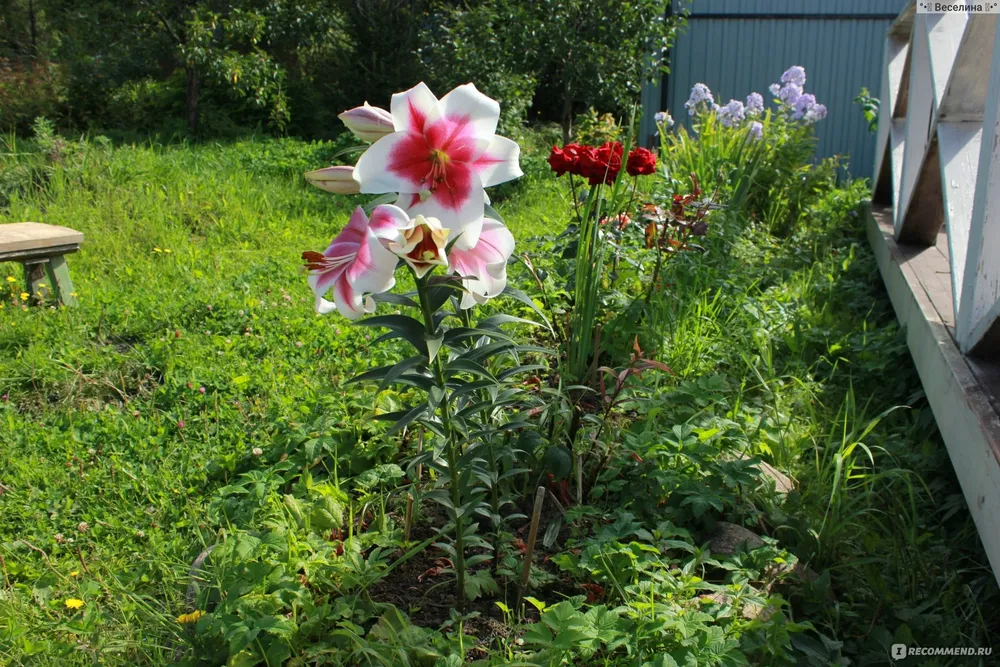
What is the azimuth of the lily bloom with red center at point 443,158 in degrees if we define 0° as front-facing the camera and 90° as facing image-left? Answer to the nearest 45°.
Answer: approximately 0°

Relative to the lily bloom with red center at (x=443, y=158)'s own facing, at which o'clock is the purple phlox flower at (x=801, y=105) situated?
The purple phlox flower is roughly at 7 o'clock from the lily bloom with red center.

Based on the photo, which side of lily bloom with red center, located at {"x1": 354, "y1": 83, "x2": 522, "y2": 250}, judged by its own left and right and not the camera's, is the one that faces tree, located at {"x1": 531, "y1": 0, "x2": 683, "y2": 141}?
back

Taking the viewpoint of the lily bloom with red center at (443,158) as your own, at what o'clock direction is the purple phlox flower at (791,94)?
The purple phlox flower is roughly at 7 o'clock from the lily bloom with red center.

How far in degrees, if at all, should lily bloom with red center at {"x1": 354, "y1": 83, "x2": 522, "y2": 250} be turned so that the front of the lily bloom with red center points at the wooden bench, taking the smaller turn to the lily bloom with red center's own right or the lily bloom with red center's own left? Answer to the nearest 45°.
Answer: approximately 135° to the lily bloom with red center's own right
